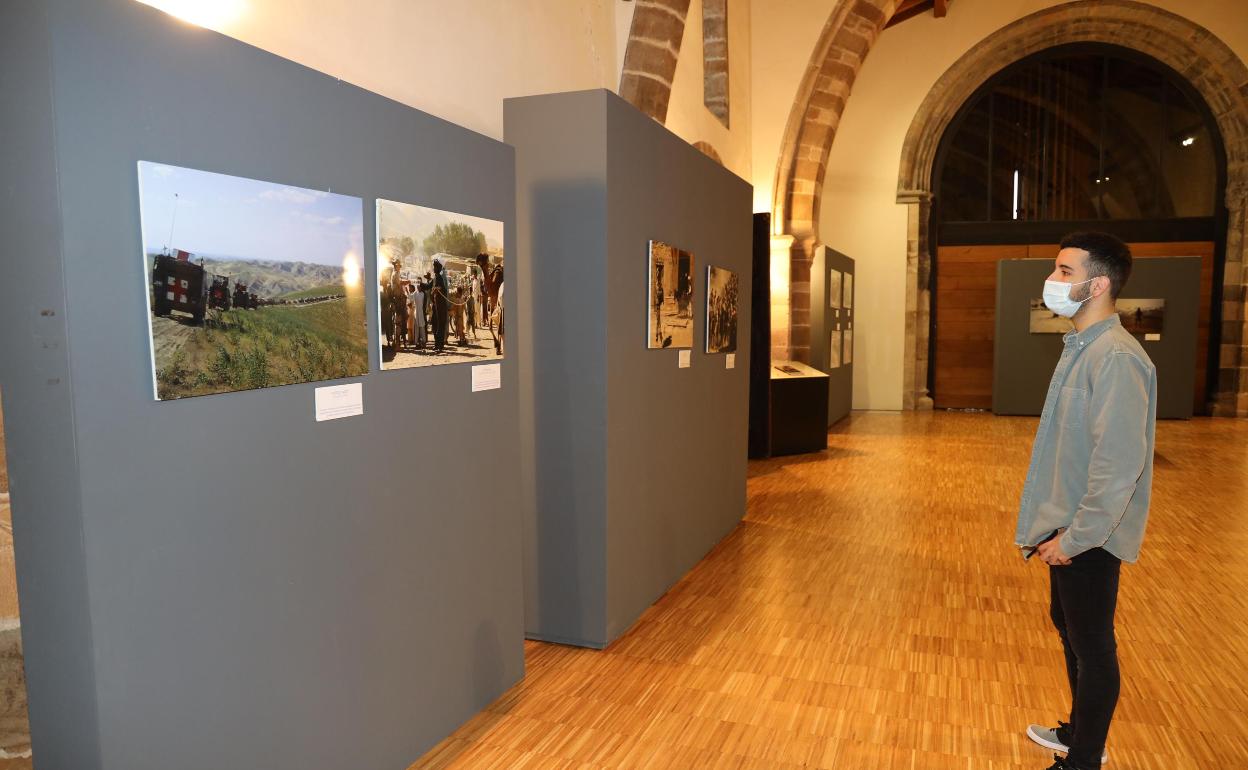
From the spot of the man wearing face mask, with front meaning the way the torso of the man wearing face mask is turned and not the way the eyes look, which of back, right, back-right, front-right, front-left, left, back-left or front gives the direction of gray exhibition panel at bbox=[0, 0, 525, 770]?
front-left

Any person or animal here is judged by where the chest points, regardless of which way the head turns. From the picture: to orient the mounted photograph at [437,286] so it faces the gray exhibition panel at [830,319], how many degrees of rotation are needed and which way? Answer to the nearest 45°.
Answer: approximately 90° to its left

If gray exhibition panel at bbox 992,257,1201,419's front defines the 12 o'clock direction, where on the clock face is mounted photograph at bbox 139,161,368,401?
The mounted photograph is roughly at 12 o'clock from the gray exhibition panel.

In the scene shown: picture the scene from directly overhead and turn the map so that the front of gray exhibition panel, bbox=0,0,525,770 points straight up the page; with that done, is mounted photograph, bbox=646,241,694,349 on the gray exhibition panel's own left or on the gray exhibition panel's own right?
on the gray exhibition panel's own left

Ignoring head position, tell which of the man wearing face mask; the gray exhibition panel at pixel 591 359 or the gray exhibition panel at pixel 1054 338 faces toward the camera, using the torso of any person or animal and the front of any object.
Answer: the gray exhibition panel at pixel 1054 338

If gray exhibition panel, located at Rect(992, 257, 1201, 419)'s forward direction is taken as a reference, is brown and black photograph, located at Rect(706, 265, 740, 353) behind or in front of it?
in front

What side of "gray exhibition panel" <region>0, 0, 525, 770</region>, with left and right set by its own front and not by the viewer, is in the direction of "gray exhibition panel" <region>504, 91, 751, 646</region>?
left

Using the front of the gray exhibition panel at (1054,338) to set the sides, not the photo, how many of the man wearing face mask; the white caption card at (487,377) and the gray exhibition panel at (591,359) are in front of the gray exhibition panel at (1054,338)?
3

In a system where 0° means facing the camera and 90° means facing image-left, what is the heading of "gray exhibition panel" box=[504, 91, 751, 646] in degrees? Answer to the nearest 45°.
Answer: approximately 270°

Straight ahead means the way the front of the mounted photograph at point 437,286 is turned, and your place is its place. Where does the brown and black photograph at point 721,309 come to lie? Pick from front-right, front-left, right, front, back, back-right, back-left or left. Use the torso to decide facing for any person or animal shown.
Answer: left

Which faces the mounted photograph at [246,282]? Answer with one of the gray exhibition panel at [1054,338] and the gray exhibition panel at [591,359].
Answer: the gray exhibition panel at [1054,338]

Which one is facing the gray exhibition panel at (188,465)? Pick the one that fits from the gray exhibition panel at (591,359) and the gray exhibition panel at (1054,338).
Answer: the gray exhibition panel at (1054,338)

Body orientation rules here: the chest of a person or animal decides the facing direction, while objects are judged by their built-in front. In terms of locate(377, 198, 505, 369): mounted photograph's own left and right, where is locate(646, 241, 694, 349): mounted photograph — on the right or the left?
on its left

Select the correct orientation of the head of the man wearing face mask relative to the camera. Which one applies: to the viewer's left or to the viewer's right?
to the viewer's left

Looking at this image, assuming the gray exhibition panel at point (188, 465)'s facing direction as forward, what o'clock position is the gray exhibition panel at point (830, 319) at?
the gray exhibition panel at point (830, 319) is roughly at 9 o'clock from the gray exhibition panel at point (188, 465).

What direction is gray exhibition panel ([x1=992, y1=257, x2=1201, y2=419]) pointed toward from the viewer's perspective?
toward the camera

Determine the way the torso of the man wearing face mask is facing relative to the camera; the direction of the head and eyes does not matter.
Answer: to the viewer's left

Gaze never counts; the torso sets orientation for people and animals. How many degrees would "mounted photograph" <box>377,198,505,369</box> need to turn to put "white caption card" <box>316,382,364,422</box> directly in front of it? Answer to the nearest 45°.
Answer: approximately 90° to its right

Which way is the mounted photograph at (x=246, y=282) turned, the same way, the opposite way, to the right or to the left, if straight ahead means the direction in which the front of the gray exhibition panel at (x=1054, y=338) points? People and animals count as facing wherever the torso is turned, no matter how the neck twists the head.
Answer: to the left

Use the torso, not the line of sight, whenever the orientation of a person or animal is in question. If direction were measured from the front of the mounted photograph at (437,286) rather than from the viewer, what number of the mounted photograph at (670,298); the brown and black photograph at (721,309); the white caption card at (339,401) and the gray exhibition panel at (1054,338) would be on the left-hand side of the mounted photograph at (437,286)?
3
